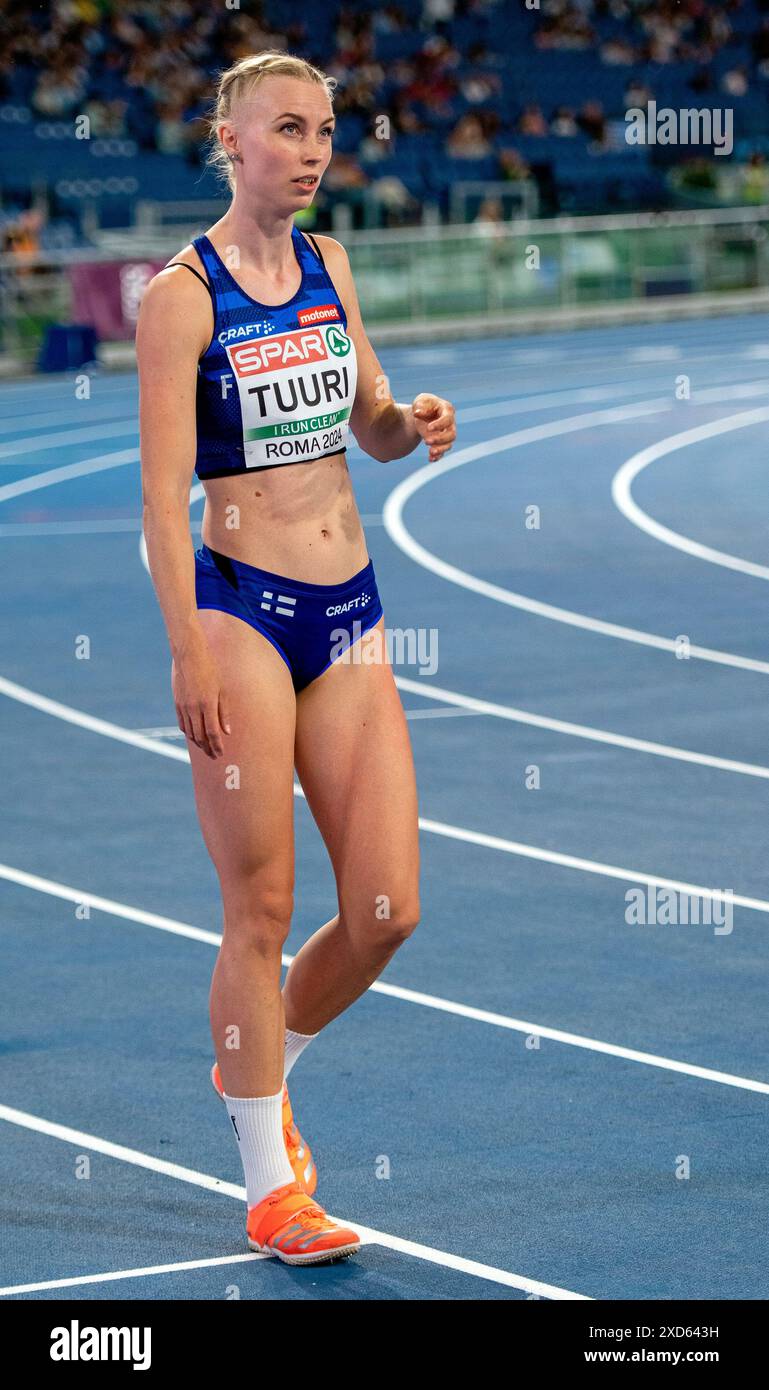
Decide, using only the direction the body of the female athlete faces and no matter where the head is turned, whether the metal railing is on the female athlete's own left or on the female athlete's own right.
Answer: on the female athlete's own left

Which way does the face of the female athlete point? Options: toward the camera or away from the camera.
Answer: toward the camera

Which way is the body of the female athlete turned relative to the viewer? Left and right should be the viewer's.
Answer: facing the viewer and to the right of the viewer
